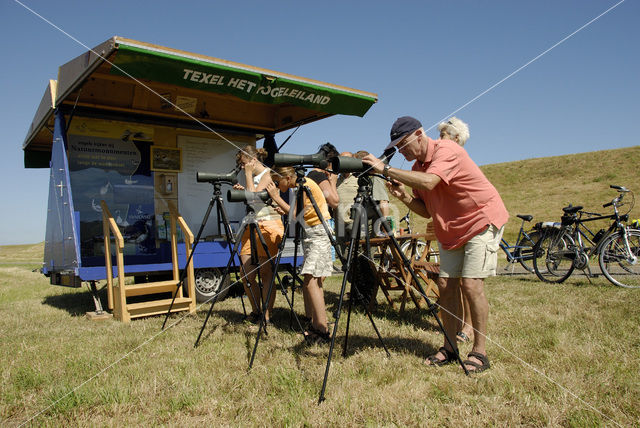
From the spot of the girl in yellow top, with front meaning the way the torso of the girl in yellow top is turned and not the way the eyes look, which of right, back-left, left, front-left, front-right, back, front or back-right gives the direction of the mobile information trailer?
front-right

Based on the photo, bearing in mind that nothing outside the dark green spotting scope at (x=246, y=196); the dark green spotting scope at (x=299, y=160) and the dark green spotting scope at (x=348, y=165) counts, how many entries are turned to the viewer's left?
3

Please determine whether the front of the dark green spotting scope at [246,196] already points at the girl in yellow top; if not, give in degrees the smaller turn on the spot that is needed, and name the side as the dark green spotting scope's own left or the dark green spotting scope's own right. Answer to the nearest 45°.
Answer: approximately 180°

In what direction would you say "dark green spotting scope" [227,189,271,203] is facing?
to the viewer's left

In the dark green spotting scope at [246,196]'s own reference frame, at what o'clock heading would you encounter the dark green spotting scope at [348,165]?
the dark green spotting scope at [348,165] is roughly at 8 o'clock from the dark green spotting scope at [246,196].

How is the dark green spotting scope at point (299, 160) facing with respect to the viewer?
to the viewer's left

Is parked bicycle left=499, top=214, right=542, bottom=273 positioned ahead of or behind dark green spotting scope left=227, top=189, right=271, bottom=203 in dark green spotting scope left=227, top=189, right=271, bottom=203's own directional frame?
behind

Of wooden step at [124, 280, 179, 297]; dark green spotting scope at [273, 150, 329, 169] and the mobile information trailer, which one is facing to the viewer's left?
the dark green spotting scope

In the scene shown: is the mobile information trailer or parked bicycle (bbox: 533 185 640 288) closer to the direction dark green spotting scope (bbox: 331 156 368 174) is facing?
the mobile information trailer

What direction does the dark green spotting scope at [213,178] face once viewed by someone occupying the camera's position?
facing to the left of the viewer

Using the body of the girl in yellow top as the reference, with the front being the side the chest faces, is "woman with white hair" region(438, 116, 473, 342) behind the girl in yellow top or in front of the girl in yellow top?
behind

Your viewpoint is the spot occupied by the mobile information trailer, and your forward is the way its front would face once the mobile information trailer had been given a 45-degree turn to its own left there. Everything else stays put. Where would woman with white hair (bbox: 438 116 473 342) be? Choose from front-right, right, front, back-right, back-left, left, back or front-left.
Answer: front-right

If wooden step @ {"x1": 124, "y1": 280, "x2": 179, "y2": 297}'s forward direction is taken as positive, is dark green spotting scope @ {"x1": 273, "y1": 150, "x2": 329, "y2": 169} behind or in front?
in front

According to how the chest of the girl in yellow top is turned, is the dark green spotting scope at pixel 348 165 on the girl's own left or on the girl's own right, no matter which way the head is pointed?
on the girl's own left

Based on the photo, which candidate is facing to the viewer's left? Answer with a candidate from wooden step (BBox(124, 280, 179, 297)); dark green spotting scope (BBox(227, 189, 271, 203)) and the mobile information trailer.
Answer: the dark green spotting scope

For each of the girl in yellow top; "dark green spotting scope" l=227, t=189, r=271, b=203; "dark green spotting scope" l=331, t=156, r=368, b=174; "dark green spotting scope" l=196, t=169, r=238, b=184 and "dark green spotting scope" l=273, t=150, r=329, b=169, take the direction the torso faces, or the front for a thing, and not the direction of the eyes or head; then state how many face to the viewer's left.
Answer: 5

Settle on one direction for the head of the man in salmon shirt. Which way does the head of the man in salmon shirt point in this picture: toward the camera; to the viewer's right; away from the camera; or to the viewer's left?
to the viewer's left

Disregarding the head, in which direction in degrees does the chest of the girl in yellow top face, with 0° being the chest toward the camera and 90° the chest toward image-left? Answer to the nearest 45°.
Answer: approximately 90°
